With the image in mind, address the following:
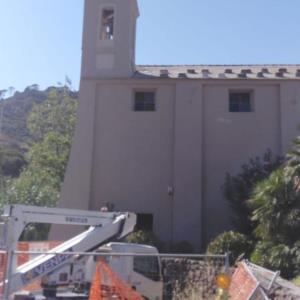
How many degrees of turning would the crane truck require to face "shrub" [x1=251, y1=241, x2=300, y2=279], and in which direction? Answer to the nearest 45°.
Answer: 0° — it already faces it

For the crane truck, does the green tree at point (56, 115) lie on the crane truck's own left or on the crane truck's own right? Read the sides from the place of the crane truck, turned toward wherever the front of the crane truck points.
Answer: on the crane truck's own left

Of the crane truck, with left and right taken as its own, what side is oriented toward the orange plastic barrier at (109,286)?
right

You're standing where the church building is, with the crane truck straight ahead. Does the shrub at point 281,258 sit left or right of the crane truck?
left

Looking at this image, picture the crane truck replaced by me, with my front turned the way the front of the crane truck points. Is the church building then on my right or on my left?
on my left

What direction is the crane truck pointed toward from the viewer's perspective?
to the viewer's right
